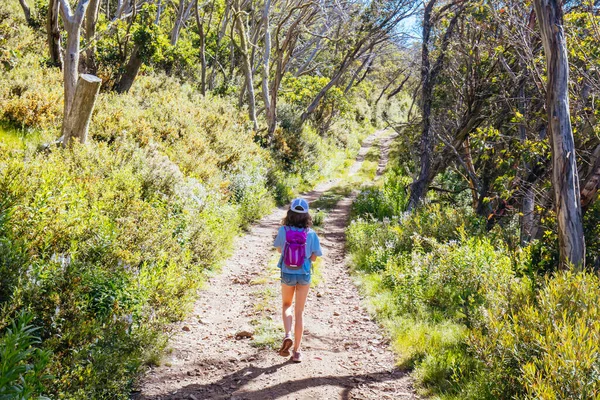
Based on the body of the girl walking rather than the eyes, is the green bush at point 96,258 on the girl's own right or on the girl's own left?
on the girl's own left

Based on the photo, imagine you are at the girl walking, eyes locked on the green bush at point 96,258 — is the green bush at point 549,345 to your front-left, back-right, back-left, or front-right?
back-left

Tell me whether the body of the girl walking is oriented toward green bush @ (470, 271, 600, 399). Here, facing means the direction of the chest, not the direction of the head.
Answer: no

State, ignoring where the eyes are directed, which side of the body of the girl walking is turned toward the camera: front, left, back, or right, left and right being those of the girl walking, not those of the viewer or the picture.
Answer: back

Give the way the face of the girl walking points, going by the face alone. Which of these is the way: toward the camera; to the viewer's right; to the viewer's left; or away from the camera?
away from the camera
